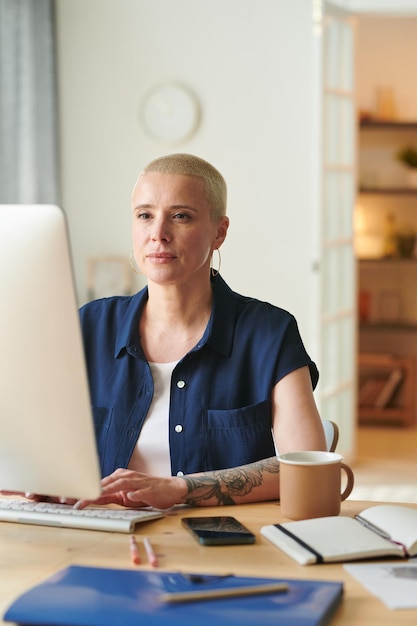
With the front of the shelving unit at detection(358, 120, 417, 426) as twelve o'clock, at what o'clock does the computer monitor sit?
The computer monitor is roughly at 12 o'clock from the shelving unit.

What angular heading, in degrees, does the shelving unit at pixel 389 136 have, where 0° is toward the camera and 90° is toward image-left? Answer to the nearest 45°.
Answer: approximately 0°

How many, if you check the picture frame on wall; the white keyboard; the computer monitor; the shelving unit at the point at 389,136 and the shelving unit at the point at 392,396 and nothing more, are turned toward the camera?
3

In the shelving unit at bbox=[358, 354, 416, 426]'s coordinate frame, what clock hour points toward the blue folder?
The blue folder is roughly at 12 o'clock from the shelving unit.

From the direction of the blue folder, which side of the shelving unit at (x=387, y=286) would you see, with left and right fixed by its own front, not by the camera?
front

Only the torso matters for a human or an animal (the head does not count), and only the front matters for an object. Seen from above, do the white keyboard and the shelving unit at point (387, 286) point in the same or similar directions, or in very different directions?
very different directions

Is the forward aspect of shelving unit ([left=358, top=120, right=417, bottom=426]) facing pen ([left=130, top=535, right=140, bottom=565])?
yes

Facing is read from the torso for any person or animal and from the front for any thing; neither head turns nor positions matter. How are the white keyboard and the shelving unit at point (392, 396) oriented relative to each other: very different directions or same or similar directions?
very different directions

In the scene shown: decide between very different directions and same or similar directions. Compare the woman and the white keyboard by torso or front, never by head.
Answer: very different directions

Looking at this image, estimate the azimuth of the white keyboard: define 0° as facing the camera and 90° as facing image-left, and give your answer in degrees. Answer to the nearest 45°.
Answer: approximately 225°

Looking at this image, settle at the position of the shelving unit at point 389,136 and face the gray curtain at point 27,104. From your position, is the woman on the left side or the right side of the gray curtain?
left

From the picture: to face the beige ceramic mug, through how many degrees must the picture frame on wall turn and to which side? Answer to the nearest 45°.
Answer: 0° — it already faces it
